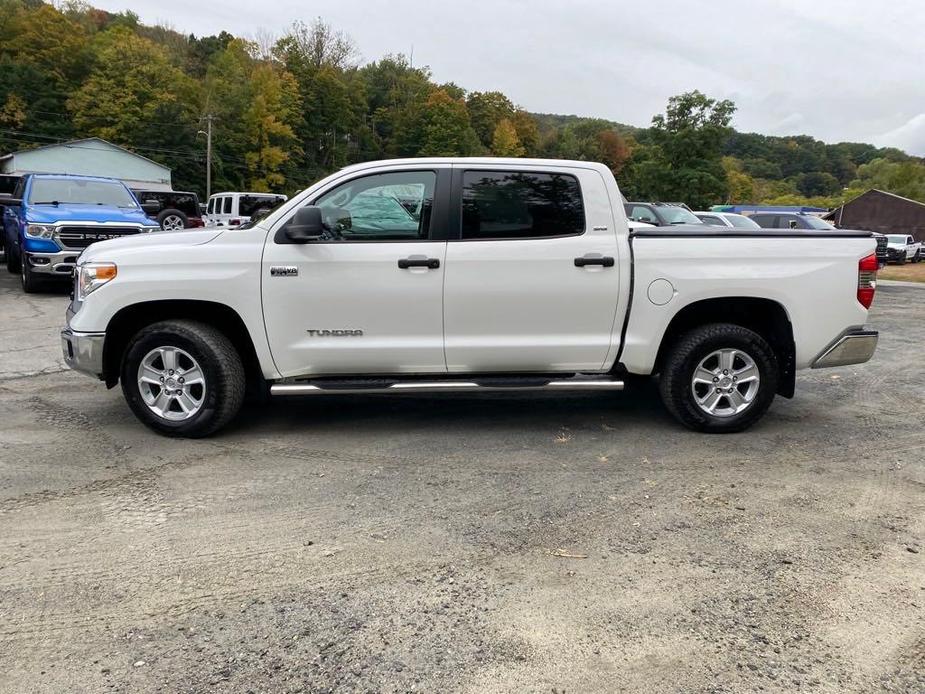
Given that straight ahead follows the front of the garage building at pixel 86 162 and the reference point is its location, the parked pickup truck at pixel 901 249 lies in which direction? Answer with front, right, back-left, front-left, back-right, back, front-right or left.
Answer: front-left

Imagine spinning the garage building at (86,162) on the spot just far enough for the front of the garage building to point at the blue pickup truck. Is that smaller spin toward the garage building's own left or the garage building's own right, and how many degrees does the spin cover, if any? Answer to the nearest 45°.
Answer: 0° — it already faces it

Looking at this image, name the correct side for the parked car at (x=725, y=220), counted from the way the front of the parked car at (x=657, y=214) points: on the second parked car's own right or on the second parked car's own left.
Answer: on the second parked car's own left

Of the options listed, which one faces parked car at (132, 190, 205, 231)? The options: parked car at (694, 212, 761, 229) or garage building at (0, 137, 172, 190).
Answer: the garage building

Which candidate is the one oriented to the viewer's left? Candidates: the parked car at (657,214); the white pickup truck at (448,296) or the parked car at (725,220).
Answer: the white pickup truck

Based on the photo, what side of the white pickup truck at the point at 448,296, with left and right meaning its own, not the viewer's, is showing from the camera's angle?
left

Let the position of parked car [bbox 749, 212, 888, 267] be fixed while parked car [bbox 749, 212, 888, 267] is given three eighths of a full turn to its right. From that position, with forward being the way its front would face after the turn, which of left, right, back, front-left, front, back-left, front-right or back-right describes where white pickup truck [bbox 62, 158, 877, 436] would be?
left

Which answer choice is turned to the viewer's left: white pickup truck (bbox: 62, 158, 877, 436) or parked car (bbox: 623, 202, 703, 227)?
the white pickup truck

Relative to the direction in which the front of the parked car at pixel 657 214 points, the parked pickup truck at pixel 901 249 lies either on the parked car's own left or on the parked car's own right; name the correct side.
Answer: on the parked car's own left

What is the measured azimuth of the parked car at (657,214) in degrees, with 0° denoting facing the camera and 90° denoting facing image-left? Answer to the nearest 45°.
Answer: approximately 315°
